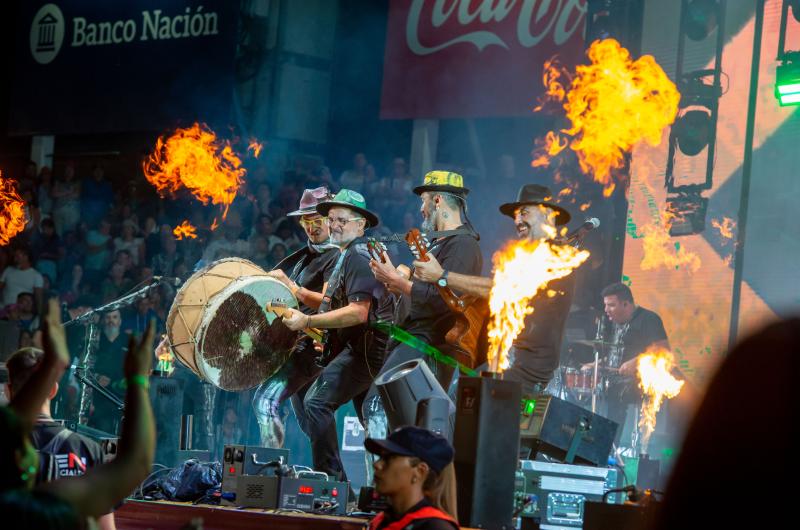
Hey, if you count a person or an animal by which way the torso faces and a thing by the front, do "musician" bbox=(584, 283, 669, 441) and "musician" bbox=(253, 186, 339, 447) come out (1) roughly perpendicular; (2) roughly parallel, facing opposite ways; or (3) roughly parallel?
roughly parallel

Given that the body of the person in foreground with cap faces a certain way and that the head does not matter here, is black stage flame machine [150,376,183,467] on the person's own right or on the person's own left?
on the person's own right

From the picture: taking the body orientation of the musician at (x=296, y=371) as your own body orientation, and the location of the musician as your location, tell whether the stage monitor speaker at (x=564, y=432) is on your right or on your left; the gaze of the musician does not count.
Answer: on your left

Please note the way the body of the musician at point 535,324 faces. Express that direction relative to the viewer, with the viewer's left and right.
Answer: facing the viewer and to the left of the viewer

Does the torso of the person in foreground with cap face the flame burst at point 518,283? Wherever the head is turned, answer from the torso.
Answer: no

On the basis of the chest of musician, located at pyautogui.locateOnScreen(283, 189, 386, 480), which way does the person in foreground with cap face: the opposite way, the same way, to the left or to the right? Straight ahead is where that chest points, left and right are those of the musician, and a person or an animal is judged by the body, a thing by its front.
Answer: the same way

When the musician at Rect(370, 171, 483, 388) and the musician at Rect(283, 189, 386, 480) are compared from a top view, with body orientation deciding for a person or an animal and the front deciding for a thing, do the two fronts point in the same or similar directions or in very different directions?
same or similar directions

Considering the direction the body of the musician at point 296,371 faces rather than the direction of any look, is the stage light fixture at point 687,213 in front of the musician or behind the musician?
behind

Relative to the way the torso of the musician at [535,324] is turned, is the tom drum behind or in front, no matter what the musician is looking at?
behind

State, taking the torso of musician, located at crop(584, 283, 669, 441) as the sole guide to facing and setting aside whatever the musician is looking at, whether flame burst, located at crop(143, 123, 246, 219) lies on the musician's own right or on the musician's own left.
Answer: on the musician's own right
